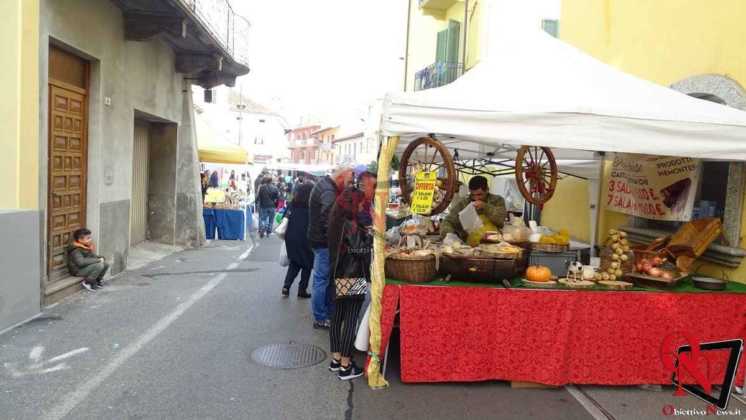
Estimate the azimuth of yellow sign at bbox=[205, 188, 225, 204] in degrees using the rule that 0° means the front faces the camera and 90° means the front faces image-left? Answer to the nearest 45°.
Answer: approximately 0°

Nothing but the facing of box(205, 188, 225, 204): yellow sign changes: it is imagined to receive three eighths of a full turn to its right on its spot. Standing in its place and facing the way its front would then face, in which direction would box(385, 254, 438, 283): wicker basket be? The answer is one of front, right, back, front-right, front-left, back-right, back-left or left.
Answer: back-left

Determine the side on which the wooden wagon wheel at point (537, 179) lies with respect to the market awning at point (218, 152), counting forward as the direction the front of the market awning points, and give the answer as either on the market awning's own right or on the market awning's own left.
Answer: on the market awning's own right

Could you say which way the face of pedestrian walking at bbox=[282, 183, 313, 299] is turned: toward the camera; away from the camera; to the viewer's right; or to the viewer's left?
away from the camera

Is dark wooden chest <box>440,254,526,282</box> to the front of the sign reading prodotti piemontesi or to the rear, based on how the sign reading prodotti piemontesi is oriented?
to the front

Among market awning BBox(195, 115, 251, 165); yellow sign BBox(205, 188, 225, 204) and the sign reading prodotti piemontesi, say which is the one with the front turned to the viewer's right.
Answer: the market awning

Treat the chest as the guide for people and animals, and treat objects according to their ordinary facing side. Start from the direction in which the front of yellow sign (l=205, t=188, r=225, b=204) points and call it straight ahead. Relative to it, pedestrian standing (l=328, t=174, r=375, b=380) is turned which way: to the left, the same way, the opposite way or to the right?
to the left

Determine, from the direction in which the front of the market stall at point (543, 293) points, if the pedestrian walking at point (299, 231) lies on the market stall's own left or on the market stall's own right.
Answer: on the market stall's own right
